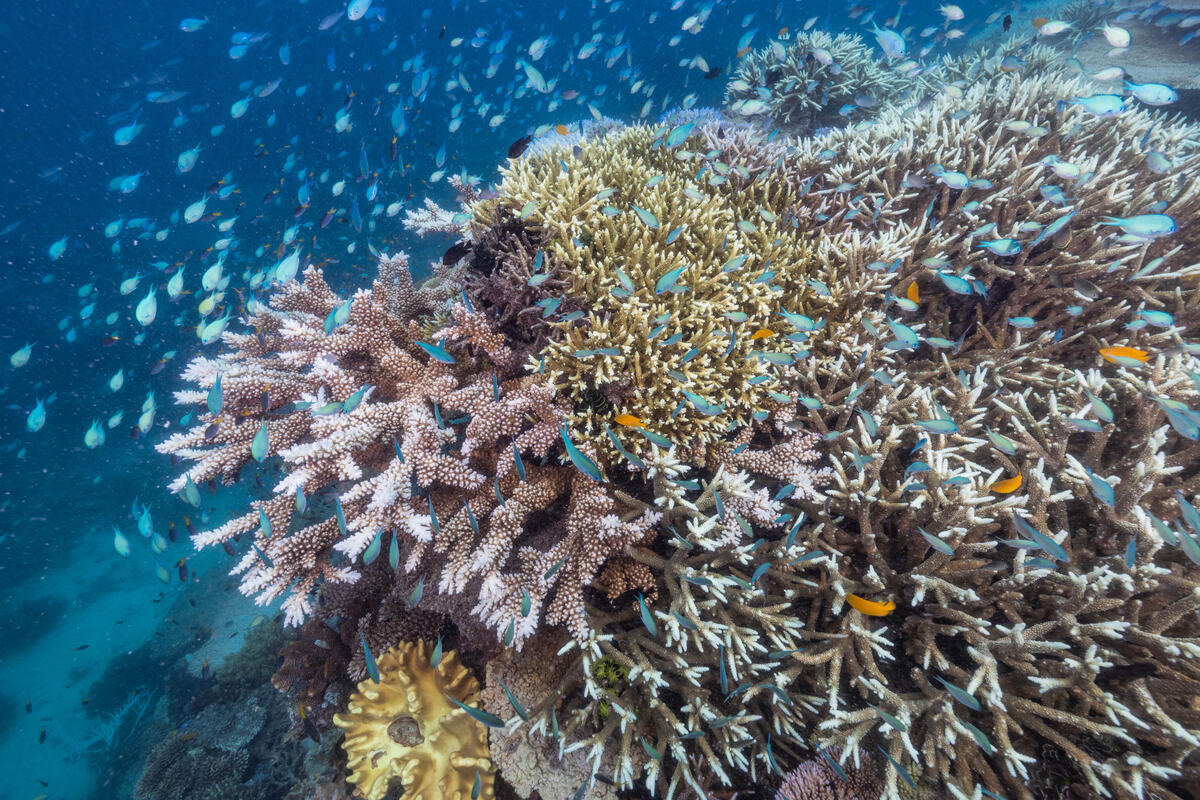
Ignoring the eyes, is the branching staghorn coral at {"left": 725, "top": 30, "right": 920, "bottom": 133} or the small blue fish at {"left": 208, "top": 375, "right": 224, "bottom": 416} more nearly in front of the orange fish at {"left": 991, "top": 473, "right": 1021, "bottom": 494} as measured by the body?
the small blue fish

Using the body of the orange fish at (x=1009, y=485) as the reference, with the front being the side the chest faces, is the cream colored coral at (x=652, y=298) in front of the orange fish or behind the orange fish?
in front

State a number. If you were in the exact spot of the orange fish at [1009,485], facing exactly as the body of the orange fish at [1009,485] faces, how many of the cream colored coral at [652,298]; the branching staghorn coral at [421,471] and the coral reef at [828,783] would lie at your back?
0

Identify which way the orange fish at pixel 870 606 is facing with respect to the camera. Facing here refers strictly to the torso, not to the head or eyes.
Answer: to the viewer's right

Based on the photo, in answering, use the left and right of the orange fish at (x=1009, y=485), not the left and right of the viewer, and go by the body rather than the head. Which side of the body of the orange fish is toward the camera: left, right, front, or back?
left

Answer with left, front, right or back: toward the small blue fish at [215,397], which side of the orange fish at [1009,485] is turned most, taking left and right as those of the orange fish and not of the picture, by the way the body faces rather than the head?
front

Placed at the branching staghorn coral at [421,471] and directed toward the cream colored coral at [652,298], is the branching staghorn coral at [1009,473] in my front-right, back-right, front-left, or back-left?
front-right

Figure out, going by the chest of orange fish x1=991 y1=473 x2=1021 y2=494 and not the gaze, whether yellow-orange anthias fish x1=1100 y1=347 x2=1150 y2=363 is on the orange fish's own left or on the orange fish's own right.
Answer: on the orange fish's own right

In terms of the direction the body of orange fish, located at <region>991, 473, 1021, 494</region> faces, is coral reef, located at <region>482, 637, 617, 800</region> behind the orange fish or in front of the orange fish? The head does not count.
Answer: in front
